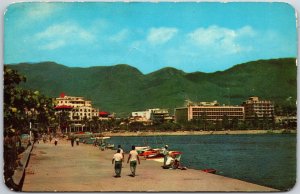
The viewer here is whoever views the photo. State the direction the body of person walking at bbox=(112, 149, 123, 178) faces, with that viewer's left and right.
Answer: facing away from the viewer

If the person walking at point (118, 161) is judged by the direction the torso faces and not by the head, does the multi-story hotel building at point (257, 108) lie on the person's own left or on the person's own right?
on the person's own right

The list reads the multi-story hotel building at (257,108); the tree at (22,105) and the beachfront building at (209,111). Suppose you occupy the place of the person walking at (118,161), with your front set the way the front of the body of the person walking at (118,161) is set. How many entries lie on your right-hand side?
2

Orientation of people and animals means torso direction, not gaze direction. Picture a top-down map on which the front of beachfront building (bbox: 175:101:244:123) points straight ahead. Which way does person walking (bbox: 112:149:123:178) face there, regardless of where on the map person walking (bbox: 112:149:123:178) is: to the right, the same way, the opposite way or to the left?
the opposite way

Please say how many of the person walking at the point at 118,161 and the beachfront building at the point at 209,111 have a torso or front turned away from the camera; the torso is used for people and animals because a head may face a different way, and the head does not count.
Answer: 1

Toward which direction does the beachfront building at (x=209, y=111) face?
toward the camera

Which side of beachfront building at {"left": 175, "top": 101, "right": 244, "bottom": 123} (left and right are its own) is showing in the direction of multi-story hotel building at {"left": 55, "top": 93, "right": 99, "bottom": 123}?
right

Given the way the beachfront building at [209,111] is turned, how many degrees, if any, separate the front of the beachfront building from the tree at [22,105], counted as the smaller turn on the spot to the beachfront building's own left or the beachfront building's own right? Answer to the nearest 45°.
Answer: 0° — it already faces it

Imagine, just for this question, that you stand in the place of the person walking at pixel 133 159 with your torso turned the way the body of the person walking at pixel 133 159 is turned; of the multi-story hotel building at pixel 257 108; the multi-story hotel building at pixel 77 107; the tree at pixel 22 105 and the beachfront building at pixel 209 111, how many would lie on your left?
2

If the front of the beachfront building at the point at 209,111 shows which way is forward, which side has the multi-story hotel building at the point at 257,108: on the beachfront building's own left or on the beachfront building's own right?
on the beachfront building's own left

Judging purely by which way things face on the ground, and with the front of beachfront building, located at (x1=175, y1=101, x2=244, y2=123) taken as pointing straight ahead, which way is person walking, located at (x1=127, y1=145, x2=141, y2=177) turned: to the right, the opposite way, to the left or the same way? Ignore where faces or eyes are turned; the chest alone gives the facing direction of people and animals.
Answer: the opposite way

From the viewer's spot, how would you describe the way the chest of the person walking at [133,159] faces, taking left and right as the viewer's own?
facing away from the viewer
